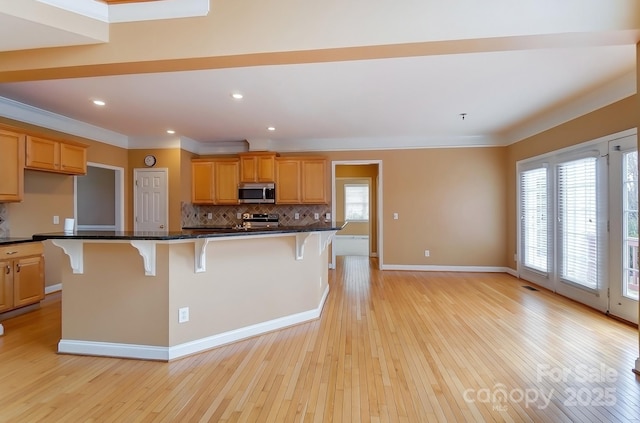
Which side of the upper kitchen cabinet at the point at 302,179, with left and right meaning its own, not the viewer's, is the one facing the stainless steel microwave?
right

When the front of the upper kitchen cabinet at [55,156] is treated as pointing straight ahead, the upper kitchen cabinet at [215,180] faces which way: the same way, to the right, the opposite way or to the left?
to the right

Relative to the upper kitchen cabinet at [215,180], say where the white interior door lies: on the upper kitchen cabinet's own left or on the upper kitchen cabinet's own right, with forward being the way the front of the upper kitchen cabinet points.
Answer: on the upper kitchen cabinet's own right

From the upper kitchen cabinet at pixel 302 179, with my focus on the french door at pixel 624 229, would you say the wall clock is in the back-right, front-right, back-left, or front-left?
back-right

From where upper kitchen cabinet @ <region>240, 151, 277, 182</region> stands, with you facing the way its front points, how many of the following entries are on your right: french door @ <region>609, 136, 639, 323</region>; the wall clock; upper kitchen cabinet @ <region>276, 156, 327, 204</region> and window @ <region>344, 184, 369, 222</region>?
1

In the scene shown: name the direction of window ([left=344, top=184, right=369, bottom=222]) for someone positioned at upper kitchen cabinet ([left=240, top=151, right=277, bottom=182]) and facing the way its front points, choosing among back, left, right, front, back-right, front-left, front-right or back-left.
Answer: back-left

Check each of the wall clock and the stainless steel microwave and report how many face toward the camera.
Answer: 2

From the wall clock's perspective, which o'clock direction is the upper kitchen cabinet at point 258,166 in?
The upper kitchen cabinet is roughly at 10 o'clock from the wall clock.

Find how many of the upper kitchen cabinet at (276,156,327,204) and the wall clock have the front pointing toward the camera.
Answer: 2

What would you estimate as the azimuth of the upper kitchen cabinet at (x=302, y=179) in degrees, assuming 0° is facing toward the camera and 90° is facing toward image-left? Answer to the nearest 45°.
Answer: approximately 0°

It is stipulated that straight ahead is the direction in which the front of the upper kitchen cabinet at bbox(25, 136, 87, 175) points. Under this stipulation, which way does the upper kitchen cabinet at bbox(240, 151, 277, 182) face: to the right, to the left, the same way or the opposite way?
to the right

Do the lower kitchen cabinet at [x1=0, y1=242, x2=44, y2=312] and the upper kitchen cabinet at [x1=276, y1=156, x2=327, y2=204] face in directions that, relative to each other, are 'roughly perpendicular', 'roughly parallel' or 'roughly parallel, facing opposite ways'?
roughly perpendicular

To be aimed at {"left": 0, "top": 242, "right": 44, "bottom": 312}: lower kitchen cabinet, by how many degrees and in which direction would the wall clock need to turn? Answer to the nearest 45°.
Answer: approximately 45° to its right

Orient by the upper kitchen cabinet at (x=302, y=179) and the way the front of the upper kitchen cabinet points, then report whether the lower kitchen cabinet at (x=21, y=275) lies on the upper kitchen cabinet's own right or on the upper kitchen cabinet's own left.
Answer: on the upper kitchen cabinet's own right
